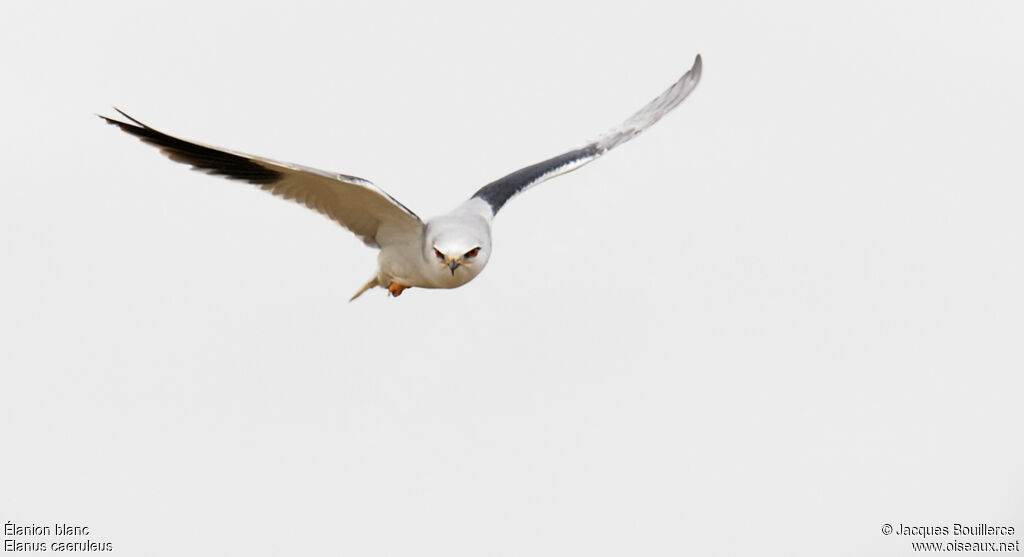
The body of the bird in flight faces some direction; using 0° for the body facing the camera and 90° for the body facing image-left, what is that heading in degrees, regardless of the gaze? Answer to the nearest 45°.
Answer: approximately 315°
